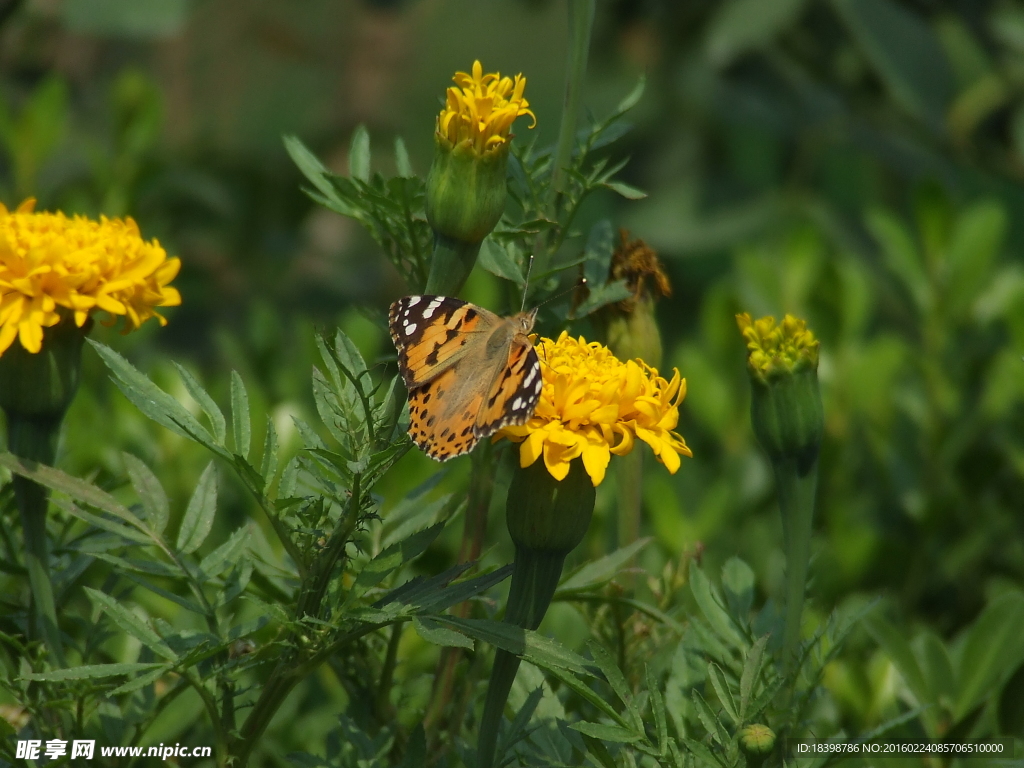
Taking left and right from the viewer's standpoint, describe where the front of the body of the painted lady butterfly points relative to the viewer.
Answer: facing away from the viewer and to the right of the viewer

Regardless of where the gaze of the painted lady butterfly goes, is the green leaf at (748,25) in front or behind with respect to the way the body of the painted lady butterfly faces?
in front
